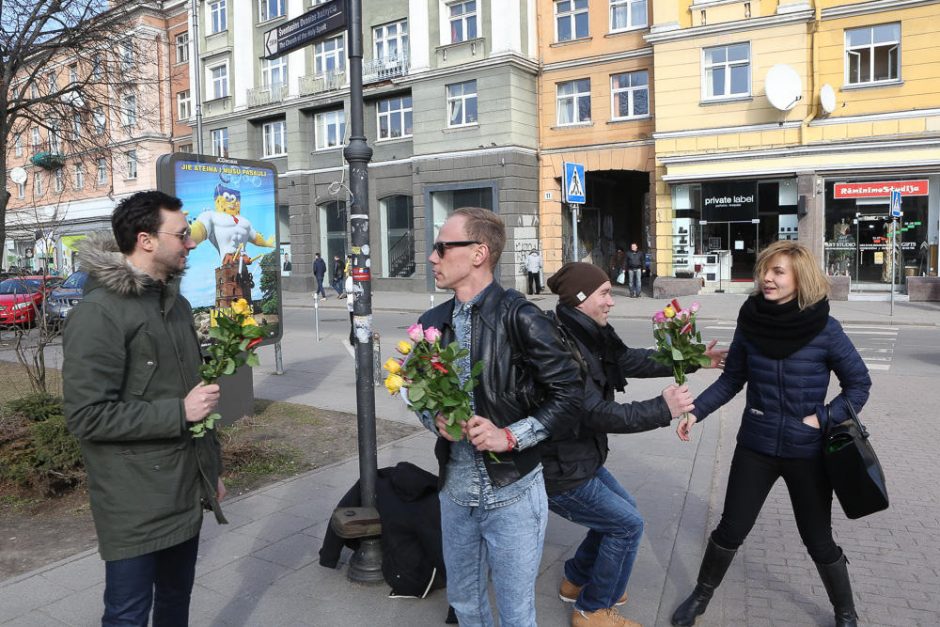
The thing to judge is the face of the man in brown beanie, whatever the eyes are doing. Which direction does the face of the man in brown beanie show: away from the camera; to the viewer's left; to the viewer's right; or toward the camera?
to the viewer's right

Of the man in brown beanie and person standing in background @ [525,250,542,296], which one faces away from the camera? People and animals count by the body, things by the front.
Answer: the person standing in background

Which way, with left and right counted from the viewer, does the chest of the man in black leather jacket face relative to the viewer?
facing the viewer and to the left of the viewer

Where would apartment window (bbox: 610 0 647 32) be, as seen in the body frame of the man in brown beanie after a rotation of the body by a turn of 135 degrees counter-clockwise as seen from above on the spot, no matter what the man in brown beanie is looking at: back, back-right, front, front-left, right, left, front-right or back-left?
front-right

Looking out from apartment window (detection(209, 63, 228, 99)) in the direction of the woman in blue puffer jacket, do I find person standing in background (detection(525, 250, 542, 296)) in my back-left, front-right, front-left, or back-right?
front-left

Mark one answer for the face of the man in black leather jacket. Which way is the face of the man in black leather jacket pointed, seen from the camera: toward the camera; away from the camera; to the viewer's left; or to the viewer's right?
to the viewer's left

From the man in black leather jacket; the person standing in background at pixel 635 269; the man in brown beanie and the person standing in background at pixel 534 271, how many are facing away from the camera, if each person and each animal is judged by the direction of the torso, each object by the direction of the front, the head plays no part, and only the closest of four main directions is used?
1

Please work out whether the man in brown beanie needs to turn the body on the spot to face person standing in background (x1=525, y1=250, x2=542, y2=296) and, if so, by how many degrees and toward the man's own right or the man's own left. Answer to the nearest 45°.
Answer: approximately 90° to the man's own left

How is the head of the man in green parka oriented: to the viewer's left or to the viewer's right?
to the viewer's right

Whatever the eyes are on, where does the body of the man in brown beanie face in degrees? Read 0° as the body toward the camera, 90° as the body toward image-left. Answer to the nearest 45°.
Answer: approximately 270°

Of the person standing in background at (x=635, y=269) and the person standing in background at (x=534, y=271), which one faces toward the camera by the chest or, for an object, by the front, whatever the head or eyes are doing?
the person standing in background at (x=635, y=269)

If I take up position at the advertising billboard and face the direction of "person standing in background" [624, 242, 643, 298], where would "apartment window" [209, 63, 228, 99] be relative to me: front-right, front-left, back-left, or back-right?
front-left

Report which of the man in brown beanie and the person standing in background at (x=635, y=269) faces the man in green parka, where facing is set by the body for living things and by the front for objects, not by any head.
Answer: the person standing in background

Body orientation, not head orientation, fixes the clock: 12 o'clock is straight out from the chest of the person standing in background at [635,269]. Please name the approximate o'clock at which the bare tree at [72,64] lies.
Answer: The bare tree is roughly at 1 o'clock from the person standing in background.

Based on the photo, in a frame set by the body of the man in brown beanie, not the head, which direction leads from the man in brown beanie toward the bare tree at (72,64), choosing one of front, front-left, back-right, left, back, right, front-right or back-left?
back-left

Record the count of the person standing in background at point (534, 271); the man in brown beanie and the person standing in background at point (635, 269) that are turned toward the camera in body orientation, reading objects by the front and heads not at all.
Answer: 1

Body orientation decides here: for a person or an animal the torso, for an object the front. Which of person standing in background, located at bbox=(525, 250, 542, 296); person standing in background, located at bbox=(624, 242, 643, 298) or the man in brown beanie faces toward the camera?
person standing in background, located at bbox=(624, 242, 643, 298)

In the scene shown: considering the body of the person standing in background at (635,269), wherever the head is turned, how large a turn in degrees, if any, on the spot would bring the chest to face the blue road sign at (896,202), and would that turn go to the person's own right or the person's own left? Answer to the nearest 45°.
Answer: approximately 45° to the person's own left
